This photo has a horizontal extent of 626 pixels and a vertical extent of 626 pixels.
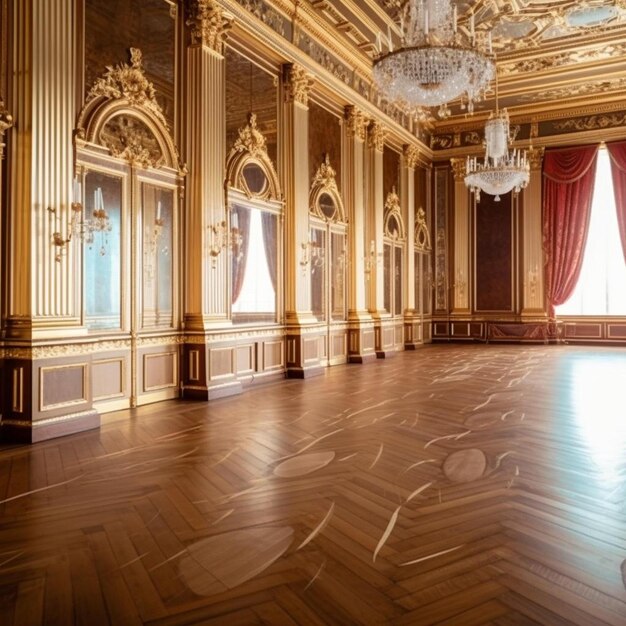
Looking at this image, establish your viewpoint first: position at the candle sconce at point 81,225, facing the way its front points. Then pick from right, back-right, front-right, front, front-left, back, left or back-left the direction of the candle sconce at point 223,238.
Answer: left

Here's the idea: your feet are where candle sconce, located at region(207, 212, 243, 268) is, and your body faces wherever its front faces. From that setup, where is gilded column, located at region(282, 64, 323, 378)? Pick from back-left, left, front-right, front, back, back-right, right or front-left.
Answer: left

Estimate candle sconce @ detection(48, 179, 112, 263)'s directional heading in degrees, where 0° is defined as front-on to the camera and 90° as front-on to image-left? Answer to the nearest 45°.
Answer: approximately 315°

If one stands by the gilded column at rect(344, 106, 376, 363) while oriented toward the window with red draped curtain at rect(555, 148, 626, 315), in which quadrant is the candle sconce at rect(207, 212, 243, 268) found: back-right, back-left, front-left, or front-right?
back-right

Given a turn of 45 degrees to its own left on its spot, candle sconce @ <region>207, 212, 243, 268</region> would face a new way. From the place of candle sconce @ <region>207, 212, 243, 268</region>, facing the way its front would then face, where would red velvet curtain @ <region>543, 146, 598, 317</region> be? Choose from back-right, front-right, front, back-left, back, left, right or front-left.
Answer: front-left

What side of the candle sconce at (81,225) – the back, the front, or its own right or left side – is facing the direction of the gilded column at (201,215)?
left

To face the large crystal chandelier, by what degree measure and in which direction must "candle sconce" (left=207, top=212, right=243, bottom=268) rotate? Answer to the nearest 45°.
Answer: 0° — it already faces it

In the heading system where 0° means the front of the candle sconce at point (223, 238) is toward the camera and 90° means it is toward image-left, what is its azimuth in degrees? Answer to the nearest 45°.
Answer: approximately 315°

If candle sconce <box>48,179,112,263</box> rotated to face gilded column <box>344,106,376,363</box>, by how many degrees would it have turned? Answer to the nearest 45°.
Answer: approximately 90° to its left

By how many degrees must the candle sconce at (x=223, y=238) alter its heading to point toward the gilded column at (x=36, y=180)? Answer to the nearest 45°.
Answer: approximately 90° to its right

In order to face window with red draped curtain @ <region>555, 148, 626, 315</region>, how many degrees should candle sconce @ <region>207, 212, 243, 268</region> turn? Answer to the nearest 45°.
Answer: approximately 90° to its left

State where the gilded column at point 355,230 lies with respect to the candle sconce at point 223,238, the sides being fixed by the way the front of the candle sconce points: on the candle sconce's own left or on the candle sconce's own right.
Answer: on the candle sconce's own left

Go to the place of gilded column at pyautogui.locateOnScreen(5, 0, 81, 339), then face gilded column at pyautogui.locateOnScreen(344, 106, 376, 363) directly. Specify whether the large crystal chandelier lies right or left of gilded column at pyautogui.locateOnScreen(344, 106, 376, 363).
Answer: right
